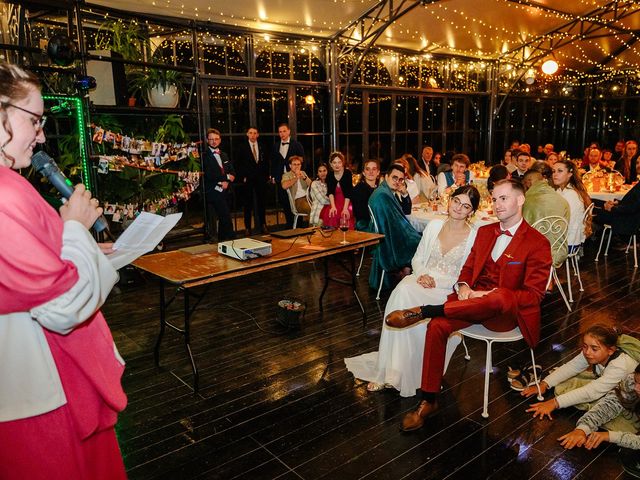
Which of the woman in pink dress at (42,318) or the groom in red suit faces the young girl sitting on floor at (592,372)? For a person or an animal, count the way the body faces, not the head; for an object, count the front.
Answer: the woman in pink dress

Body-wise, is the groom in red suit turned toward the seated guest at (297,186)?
no

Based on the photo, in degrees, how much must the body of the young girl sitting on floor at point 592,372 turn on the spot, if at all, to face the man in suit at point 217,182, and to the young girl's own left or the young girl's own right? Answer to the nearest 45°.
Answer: approximately 90° to the young girl's own right

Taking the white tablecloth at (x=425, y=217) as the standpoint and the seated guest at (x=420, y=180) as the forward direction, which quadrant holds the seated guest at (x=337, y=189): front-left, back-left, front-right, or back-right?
front-left

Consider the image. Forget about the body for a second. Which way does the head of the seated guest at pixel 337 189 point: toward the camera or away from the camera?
toward the camera

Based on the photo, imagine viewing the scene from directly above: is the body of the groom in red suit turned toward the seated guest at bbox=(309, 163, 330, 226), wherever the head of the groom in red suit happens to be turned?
no

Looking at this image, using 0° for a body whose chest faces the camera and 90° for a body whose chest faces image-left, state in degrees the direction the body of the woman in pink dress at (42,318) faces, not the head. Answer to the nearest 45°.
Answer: approximately 270°

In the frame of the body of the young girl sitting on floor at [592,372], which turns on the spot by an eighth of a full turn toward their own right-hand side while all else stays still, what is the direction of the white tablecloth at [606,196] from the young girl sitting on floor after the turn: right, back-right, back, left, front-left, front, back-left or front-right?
right

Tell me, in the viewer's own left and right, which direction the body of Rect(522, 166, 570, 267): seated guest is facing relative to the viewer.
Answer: facing away from the viewer and to the left of the viewer

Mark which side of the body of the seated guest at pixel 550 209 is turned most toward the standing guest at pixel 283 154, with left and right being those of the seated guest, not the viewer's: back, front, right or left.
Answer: front

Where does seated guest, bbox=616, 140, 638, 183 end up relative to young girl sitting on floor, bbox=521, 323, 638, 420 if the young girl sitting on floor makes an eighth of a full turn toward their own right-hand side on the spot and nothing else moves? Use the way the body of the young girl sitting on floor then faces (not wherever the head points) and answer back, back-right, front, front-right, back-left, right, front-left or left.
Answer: right

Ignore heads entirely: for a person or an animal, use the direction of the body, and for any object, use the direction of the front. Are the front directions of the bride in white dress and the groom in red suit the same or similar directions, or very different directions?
same or similar directions

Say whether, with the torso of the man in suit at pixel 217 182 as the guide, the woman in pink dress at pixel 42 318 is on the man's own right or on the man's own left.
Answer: on the man's own right

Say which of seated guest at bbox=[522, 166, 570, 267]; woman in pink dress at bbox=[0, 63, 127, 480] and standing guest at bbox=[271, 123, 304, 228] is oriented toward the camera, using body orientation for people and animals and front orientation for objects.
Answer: the standing guest

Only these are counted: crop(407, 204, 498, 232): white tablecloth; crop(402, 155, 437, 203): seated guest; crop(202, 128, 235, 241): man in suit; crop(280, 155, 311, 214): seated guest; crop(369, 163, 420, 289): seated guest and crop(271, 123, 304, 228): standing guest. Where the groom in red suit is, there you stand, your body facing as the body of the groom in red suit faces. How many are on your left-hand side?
0

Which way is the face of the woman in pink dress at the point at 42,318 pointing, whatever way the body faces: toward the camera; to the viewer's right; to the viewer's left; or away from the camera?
to the viewer's right

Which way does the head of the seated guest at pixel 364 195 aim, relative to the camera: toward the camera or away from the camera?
toward the camera

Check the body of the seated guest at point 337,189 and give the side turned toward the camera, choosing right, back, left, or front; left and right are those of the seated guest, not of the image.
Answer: front
